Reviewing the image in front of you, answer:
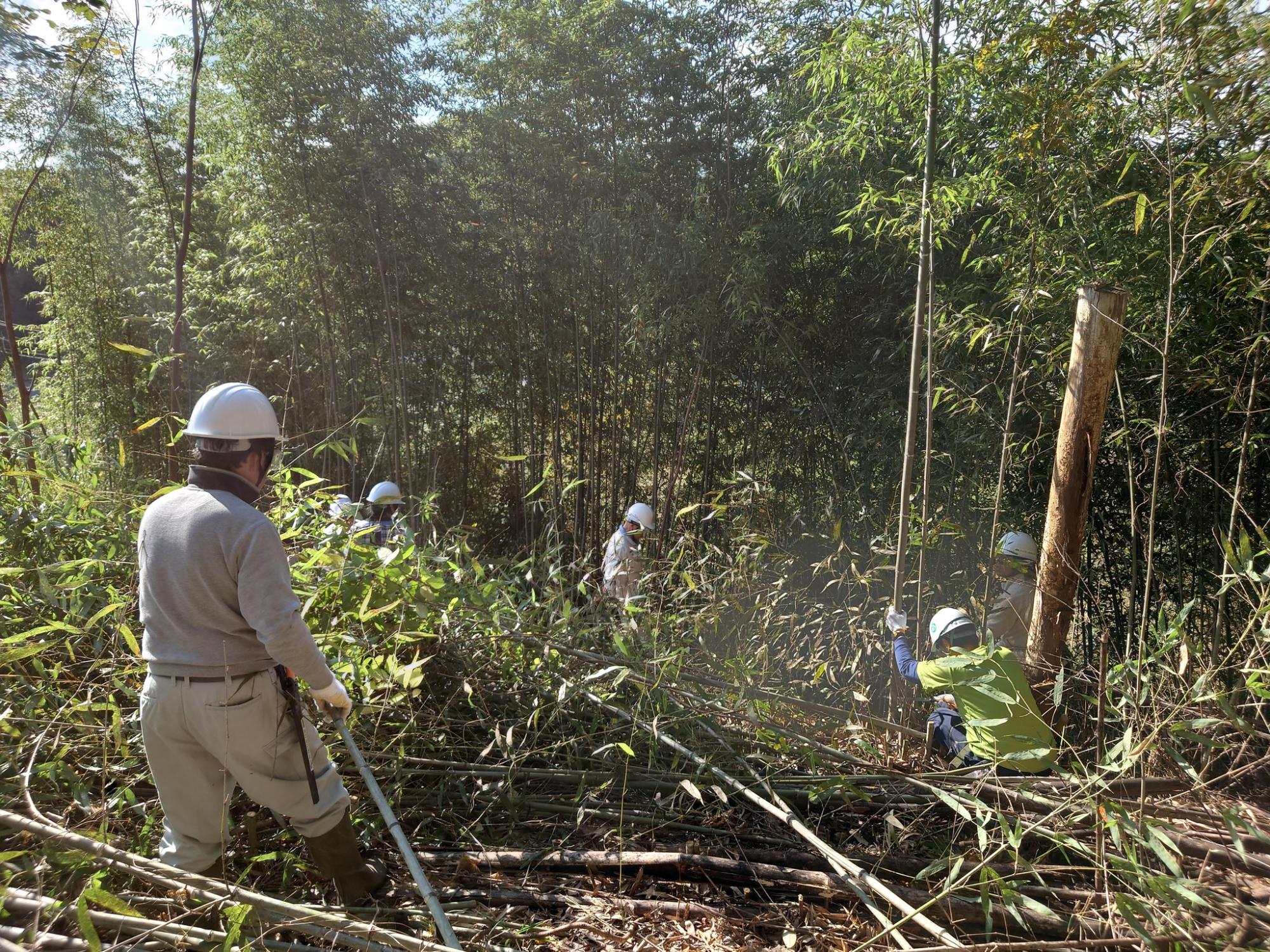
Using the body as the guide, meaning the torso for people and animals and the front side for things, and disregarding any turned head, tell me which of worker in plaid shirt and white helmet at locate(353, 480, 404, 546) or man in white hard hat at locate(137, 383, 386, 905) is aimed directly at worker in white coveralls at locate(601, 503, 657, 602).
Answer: the man in white hard hat

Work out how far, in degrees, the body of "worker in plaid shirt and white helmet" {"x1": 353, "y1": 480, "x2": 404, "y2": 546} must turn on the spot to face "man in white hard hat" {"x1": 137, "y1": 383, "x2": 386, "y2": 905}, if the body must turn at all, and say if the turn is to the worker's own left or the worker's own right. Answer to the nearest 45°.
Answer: approximately 45° to the worker's own left

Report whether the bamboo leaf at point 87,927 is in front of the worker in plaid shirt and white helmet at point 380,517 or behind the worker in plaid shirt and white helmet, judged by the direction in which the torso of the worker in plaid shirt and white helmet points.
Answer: in front

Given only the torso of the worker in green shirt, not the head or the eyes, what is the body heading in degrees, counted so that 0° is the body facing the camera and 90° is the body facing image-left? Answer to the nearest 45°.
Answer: approximately 135°

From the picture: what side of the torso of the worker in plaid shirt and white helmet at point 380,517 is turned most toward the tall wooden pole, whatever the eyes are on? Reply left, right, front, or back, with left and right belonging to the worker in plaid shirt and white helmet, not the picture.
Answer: left

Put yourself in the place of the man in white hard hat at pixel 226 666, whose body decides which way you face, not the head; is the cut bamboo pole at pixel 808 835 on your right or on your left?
on your right

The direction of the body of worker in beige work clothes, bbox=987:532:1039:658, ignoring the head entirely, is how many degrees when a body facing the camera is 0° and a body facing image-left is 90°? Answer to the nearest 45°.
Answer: approximately 90°

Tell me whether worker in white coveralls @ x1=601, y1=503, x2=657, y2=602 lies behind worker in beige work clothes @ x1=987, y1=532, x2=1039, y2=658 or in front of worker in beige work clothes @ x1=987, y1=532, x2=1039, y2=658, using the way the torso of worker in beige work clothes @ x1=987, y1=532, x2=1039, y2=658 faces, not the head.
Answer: in front

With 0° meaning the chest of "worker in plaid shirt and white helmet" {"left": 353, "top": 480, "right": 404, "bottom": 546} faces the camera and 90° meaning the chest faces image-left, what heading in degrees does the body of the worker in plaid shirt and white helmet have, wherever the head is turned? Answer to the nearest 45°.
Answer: approximately 45°

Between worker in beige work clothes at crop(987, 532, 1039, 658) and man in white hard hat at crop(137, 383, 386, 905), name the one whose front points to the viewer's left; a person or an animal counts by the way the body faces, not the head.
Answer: the worker in beige work clothes
